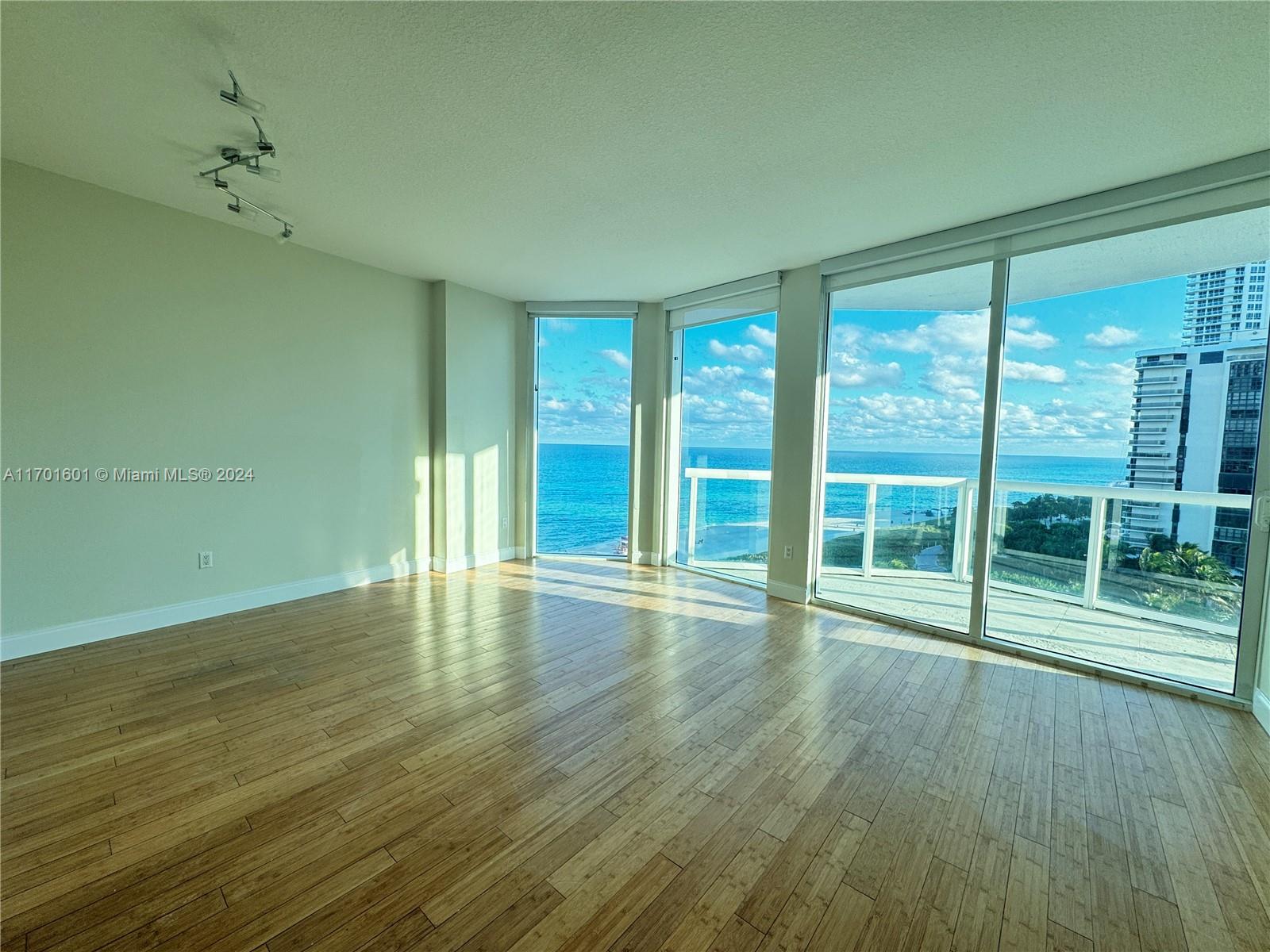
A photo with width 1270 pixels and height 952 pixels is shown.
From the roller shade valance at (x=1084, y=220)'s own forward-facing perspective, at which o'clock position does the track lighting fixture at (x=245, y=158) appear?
The track lighting fixture is roughly at 12 o'clock from the roller shade valance.

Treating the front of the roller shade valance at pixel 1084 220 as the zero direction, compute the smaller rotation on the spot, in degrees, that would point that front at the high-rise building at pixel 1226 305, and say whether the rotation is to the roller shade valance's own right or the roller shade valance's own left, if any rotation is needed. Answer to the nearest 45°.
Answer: approximately 135° to the roller shade valance's own left

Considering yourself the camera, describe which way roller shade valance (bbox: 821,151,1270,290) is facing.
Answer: facing the viewer and to the left of the viewer

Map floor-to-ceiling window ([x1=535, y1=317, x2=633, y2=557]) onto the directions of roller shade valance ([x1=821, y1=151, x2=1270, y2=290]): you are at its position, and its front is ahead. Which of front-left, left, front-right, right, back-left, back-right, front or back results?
front-right

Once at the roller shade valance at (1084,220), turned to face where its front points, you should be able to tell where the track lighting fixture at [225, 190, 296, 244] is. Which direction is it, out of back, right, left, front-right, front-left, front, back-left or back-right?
front
